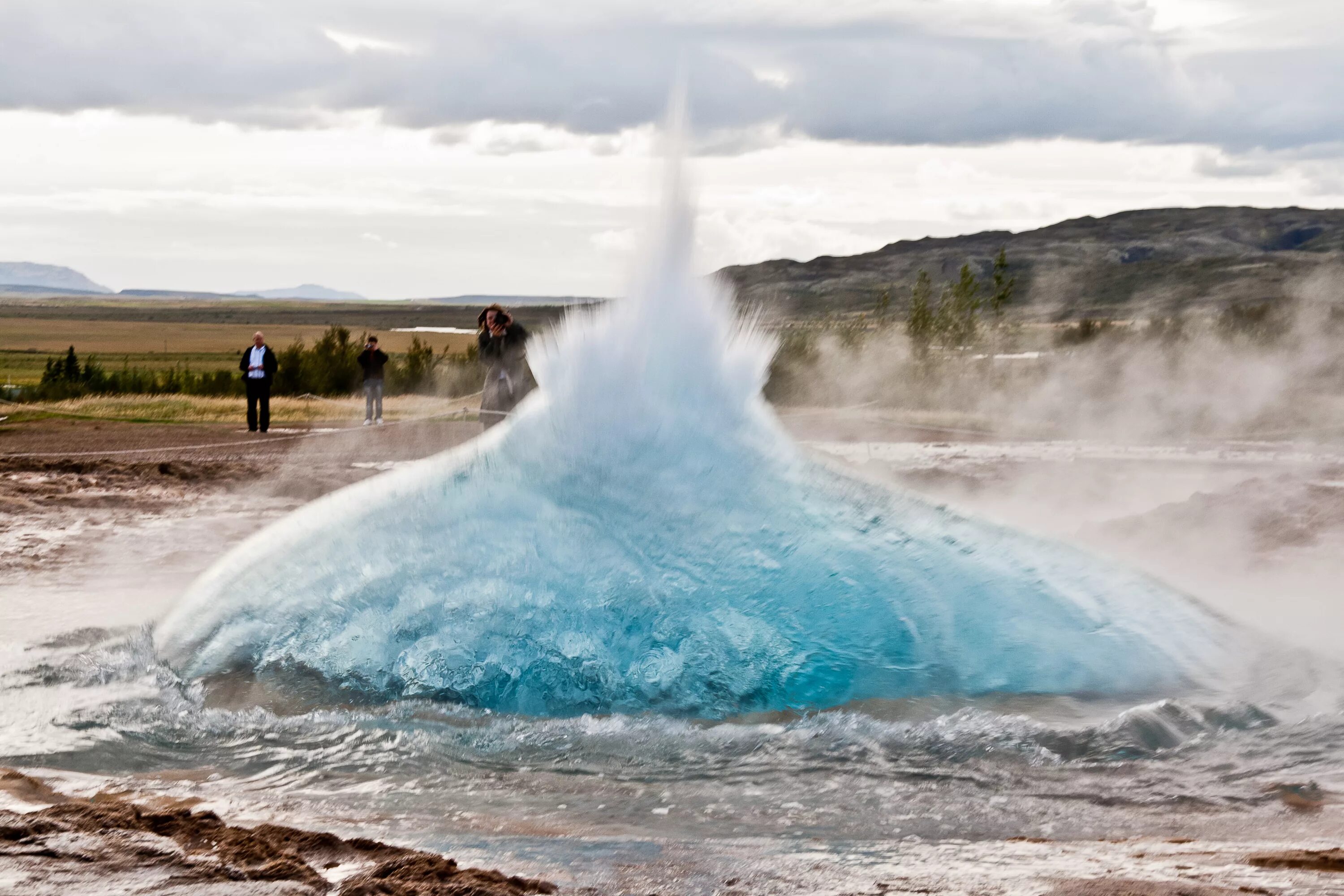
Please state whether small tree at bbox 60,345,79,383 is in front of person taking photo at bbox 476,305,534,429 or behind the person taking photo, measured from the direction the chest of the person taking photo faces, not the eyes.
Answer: behind

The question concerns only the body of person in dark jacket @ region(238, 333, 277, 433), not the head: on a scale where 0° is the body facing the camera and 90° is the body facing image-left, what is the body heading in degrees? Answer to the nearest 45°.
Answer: approximately 0°

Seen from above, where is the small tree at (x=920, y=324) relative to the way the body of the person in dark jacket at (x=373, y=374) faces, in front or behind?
behind

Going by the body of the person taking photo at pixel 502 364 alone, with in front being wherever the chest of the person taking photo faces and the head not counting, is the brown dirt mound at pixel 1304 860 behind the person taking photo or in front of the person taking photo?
in front

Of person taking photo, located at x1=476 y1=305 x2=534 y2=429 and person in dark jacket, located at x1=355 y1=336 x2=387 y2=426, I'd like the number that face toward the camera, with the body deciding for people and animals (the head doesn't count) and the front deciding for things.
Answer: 2
